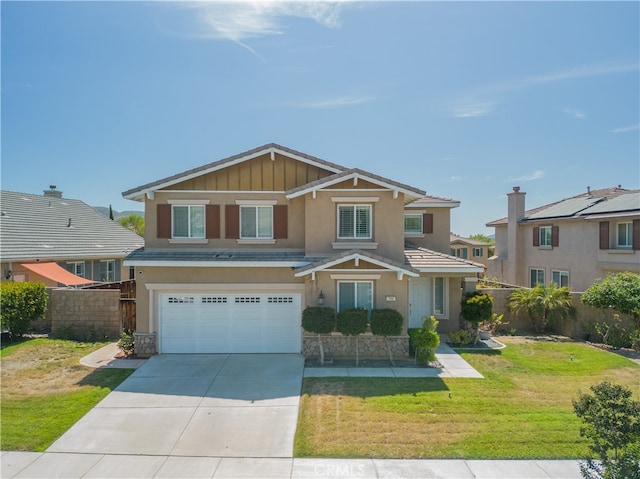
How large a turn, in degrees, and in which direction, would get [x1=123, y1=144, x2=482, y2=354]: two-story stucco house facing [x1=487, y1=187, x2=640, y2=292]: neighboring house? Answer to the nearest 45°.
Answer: approximately 135° to its left

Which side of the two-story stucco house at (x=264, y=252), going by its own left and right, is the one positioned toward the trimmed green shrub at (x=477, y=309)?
left

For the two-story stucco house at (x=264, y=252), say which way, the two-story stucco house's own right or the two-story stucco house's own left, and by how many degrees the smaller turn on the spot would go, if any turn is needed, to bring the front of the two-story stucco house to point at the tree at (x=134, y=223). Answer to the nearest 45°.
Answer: approximately 135° to the two-story stucco house's own right

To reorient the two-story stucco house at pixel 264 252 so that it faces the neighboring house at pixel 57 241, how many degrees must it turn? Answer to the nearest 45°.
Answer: approximately 135° to its right

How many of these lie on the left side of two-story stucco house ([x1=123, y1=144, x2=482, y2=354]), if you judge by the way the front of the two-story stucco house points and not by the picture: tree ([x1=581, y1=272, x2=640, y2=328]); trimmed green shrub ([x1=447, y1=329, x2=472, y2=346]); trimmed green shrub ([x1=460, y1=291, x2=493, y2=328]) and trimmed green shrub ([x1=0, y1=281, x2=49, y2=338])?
3

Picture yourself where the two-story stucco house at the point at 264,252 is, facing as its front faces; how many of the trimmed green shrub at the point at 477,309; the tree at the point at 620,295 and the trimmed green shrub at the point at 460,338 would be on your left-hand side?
3

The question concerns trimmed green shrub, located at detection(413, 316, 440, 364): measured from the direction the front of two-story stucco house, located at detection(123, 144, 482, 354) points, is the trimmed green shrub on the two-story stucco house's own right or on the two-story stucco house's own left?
on the two-story stucco house's own left

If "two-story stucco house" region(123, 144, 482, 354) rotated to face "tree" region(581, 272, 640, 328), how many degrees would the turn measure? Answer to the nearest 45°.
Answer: approximately 90° to its left

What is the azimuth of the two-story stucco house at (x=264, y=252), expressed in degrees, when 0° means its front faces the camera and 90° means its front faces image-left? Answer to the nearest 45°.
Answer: approximately 0°

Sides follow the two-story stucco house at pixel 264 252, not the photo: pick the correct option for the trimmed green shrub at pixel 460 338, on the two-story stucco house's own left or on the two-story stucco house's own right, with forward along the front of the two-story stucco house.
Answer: on the two-story stucco house's own left

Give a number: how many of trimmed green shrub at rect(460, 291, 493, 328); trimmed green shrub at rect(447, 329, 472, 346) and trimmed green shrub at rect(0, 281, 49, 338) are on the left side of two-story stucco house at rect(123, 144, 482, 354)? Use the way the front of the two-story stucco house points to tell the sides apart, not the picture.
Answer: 2

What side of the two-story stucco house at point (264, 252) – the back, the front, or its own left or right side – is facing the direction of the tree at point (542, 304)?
left
